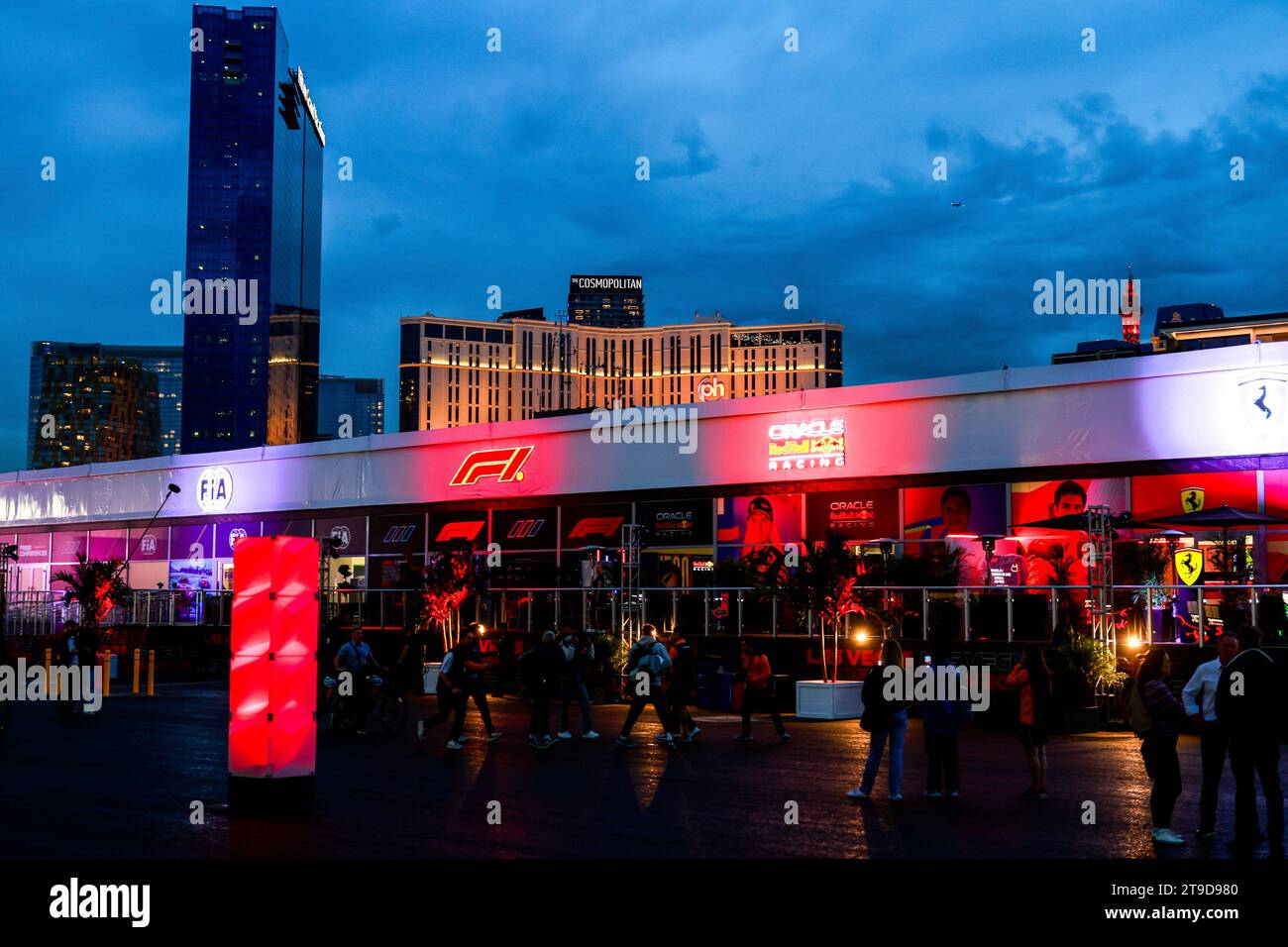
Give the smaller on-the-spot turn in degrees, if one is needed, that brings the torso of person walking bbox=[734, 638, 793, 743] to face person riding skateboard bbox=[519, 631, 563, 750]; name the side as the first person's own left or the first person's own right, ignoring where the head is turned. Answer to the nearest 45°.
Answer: approximately 45° to the first person's own left

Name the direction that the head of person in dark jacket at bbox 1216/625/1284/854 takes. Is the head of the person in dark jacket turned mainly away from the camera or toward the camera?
away from the camera

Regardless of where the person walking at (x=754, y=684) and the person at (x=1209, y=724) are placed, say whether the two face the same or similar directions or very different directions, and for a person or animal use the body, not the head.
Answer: very different directions

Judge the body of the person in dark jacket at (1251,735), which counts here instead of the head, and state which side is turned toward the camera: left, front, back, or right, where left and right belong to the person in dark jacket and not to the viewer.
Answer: back
